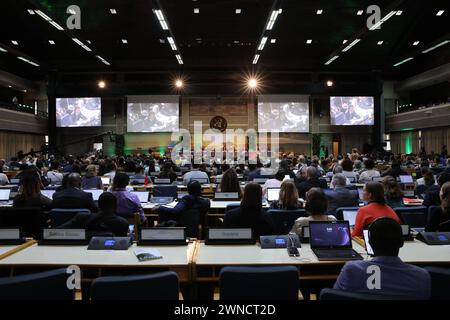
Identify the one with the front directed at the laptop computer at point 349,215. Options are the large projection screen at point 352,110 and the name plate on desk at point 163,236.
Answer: the large projection screen

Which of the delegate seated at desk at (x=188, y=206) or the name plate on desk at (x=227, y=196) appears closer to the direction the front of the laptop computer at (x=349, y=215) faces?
the delegate seated at desk

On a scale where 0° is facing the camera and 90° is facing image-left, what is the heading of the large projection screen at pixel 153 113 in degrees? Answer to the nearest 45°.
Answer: approximately 0°

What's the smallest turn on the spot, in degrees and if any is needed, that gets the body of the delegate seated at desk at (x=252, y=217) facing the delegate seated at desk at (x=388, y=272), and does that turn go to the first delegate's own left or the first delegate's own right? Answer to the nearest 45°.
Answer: approximately 135° to the first delegate's own right

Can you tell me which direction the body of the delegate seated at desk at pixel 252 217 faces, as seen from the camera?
away from the camera

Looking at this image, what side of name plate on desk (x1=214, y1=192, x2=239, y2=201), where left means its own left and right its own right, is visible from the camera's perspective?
front

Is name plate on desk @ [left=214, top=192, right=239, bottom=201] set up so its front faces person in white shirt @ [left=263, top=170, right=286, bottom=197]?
no

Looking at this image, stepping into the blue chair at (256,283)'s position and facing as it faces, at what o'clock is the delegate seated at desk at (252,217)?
The delegate seated at desk is roughly at 12 o'clock from the blue chair.

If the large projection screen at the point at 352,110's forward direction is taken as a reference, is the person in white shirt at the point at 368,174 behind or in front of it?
in front

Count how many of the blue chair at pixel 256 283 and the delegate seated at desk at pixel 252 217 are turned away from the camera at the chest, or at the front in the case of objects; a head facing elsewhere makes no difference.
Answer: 2

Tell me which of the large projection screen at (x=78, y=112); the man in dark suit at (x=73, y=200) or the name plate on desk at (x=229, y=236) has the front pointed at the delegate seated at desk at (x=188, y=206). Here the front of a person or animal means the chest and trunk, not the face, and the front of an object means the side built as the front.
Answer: the large projection screen

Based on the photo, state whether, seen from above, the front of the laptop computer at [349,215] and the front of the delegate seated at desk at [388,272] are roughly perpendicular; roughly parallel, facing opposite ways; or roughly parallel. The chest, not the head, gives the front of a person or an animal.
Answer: roughly parallel, facing opposite ways

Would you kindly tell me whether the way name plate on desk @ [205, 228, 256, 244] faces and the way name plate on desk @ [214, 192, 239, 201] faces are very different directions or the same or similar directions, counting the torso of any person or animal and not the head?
same or similar directions

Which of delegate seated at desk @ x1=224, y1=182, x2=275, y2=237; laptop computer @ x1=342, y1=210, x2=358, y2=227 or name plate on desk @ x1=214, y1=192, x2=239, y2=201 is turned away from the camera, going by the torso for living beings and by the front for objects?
the delegate seated at desk

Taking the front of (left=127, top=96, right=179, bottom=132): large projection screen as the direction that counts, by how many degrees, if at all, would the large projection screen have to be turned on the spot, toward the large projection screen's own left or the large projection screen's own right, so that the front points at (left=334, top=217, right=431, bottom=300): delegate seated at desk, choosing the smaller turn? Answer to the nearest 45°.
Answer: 0° — it already faces them

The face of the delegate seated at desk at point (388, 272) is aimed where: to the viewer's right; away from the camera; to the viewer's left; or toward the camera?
away from the camera

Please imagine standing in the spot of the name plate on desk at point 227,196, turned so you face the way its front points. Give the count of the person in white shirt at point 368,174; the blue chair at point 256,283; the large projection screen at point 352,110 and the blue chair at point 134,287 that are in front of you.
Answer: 2
